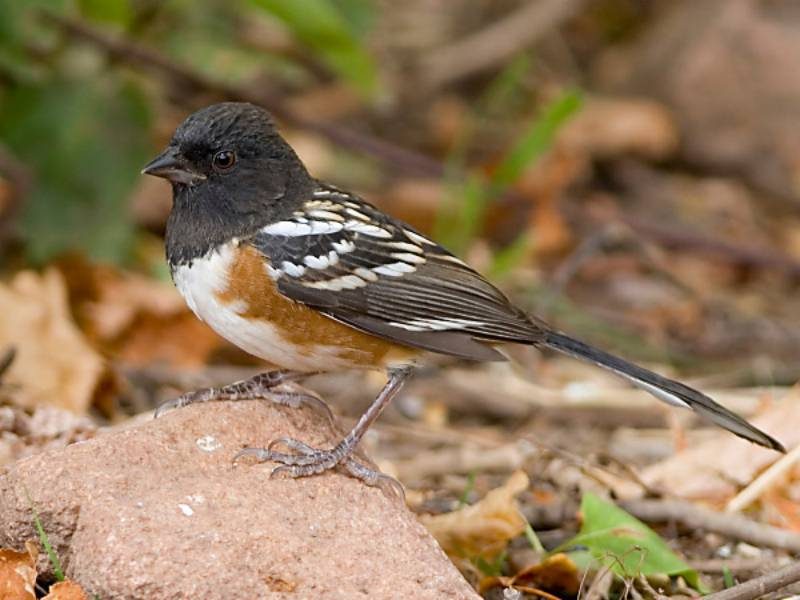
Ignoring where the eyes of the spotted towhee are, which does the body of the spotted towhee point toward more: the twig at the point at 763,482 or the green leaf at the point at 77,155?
the green leaf

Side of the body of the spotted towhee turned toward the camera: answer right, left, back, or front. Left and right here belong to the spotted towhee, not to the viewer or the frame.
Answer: left

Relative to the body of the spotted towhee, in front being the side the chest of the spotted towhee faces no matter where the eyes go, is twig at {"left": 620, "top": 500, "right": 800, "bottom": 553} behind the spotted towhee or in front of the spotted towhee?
behind

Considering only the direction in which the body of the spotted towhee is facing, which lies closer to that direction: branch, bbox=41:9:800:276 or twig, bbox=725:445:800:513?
the branch

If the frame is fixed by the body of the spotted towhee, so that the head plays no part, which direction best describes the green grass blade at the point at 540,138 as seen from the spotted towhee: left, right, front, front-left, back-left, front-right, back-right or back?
right

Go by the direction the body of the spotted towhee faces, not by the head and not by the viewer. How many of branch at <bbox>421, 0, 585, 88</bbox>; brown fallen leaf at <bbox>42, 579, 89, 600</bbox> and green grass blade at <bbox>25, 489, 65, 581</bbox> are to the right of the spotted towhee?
1

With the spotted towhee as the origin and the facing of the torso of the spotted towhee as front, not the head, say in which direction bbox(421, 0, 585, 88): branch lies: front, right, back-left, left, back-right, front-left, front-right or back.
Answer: right

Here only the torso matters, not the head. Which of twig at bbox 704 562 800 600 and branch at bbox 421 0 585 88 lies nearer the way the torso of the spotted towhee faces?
the branch

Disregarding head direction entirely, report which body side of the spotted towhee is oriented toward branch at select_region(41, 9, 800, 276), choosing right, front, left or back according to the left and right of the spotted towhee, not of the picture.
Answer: right

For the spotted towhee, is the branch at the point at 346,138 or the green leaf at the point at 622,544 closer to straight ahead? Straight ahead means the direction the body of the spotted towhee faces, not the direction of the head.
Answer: the branch

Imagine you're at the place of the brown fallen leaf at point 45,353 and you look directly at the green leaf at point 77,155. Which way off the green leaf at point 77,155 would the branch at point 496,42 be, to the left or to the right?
right

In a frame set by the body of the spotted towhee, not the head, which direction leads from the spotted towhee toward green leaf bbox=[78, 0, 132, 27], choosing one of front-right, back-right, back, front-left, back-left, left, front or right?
front-right

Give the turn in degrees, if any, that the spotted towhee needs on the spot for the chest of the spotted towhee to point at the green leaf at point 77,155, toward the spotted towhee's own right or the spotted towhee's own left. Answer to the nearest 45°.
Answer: approximately 45° to the spotted towhee's own right

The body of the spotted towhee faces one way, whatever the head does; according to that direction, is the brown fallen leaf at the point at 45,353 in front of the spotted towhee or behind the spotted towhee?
in front

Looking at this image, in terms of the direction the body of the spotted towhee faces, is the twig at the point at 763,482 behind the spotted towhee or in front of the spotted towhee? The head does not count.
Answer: behind

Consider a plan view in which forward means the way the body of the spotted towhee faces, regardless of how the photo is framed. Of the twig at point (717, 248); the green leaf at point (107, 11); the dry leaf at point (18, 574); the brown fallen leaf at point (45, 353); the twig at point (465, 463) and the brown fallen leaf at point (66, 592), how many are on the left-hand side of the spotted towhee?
2
